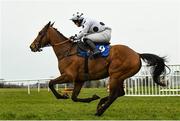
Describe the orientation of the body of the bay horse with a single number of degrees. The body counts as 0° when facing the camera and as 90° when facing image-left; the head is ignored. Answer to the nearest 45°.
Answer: approximately 90°

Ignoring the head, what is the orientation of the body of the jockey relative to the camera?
to the viewer's left
